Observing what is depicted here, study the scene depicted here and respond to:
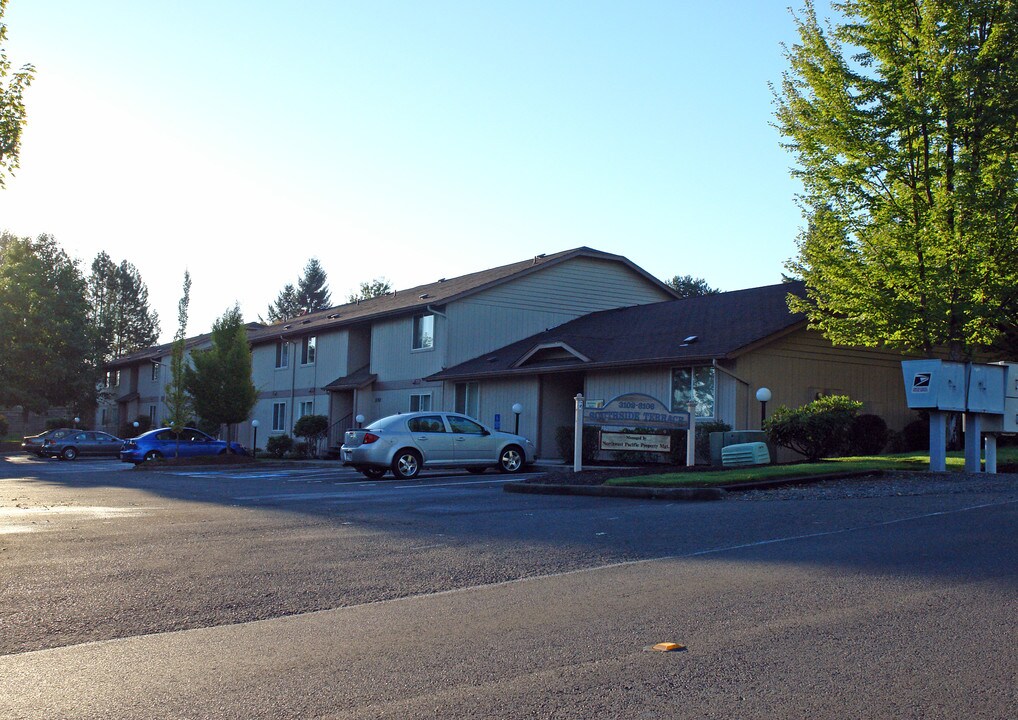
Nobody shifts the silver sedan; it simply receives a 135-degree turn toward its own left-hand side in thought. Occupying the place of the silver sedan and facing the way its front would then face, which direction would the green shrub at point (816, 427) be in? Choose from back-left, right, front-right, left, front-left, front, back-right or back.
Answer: back

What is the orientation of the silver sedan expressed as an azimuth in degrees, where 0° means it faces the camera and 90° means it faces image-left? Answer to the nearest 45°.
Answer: approximately 225°

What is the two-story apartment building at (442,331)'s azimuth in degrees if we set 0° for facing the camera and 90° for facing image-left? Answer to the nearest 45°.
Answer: approximately 45°

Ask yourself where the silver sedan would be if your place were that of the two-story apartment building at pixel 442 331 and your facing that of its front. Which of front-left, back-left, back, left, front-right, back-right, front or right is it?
front-left

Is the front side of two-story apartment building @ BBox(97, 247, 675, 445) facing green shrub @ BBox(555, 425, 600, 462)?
no

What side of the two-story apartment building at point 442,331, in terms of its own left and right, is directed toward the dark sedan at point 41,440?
right

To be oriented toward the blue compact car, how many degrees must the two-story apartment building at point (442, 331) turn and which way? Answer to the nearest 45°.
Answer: approximately 45° to its right

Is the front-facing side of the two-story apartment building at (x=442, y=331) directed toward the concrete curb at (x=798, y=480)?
no

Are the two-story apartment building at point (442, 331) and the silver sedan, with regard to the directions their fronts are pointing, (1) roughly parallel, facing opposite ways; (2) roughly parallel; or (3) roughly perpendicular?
roughly parallel, facing opposite ways

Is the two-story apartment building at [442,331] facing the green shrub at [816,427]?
no

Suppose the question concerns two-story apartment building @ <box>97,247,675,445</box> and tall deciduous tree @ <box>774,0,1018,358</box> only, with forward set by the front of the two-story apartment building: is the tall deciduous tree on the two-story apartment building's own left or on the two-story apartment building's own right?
on the two-story apartment building's own left
